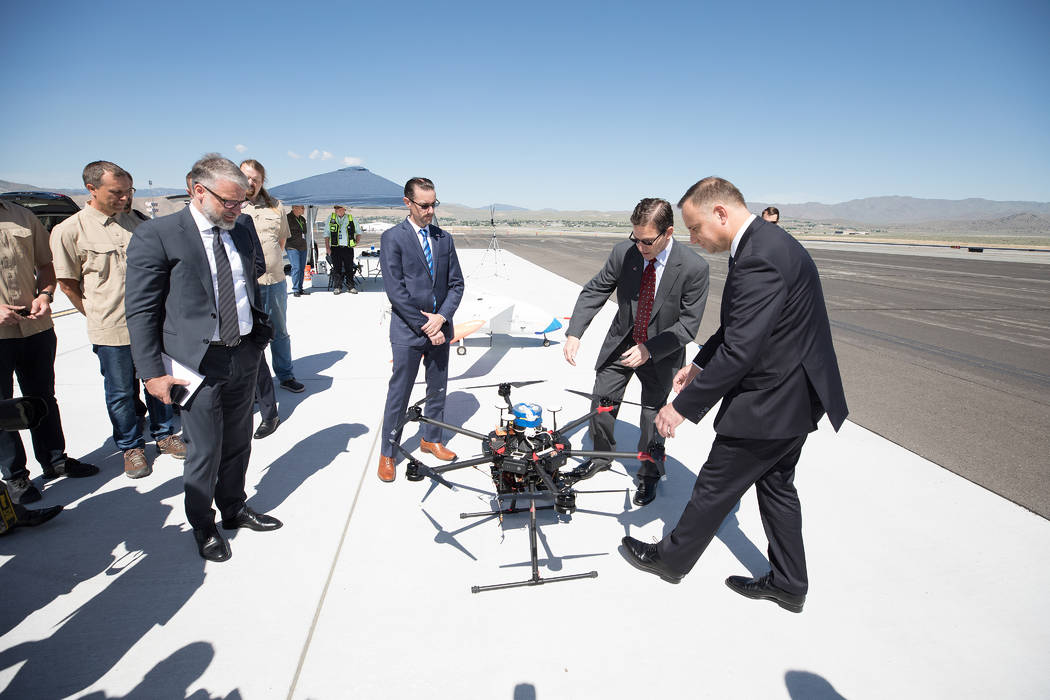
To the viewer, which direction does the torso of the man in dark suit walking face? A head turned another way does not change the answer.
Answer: to the viewer's left

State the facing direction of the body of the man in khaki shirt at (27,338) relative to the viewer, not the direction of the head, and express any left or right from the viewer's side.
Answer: facing the viewer and to the right of the viewer

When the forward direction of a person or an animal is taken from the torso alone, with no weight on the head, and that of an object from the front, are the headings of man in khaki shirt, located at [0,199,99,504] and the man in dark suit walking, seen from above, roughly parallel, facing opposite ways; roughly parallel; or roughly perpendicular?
roughly parallel, facing opposite ways

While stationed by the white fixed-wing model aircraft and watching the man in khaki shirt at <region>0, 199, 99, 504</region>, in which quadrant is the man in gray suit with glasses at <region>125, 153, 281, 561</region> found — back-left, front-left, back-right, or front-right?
front-left

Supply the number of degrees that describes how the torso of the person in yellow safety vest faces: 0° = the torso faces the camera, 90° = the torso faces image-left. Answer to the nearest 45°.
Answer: approximately 0°

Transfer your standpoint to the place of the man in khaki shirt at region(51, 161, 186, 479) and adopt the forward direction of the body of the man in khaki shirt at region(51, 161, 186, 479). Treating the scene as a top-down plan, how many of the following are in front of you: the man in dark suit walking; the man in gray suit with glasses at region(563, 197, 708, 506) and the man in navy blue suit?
3

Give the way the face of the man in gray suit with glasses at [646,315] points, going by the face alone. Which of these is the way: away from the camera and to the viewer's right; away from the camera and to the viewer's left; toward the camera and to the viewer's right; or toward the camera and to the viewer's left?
toward the camera and to the viewer's left

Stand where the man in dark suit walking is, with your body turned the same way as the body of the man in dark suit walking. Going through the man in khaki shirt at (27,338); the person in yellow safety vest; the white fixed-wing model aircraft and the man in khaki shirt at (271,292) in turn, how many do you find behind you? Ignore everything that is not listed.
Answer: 0

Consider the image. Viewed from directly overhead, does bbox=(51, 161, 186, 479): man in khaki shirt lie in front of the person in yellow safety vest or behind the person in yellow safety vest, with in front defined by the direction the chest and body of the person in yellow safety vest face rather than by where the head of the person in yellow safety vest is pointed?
in front

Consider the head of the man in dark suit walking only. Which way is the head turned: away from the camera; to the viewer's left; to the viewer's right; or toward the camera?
to the viewer's left

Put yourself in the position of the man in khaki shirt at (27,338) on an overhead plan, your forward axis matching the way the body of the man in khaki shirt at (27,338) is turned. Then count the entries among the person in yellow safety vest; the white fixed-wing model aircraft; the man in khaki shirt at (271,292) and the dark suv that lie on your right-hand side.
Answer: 0

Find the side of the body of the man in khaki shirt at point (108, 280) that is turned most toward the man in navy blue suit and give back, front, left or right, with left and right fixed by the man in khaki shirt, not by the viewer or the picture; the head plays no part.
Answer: front

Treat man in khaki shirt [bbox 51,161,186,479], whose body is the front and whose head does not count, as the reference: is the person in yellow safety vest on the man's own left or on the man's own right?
on the man's own left

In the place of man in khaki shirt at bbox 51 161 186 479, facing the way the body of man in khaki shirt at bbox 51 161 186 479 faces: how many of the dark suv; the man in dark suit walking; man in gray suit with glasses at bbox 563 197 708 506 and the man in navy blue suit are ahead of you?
3

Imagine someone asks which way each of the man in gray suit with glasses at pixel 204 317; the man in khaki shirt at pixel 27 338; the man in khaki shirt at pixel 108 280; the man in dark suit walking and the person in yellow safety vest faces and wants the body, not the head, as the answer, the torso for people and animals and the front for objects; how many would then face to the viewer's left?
1

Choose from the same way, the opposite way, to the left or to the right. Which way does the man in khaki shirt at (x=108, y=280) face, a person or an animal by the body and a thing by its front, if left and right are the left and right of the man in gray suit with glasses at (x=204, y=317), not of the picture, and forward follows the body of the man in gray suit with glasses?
the same way
